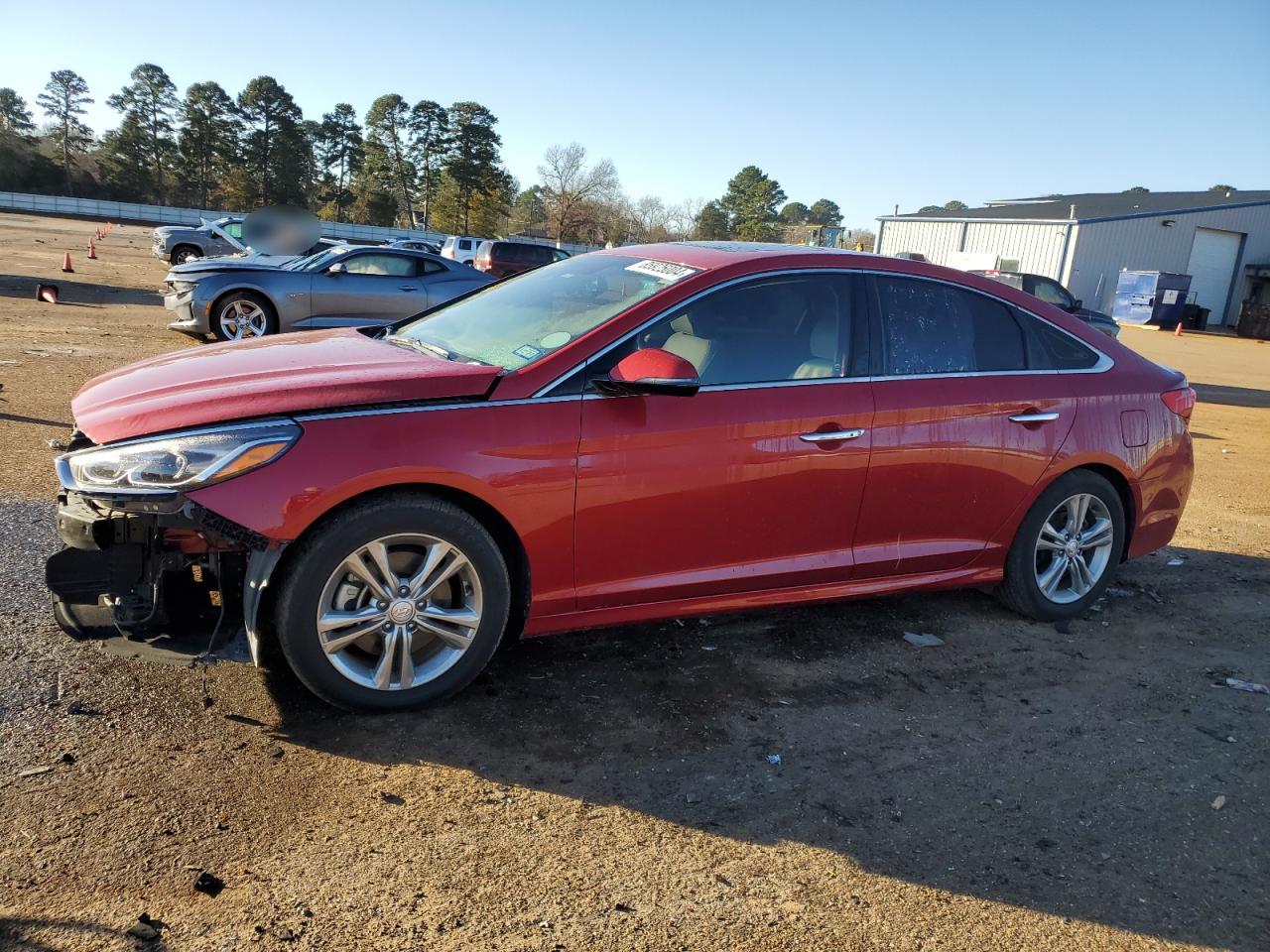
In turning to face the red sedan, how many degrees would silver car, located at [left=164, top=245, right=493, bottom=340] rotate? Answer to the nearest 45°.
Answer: approximately 90° to its left

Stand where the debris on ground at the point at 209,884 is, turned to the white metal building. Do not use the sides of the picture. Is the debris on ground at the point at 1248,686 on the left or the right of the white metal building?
right

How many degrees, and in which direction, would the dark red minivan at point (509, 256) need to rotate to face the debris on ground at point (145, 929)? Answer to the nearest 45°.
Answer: approximately 135° to its right

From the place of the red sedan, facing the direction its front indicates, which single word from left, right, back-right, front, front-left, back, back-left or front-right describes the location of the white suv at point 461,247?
back-right

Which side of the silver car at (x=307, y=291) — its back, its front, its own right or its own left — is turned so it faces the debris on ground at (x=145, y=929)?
left

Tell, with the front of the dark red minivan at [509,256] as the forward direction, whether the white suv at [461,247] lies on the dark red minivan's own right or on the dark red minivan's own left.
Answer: on the dark red minivan's own left

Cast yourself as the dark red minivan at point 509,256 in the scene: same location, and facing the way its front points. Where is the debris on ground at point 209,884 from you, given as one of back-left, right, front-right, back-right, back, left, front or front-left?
back-right

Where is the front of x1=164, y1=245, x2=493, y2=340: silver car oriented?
to the viewer's left

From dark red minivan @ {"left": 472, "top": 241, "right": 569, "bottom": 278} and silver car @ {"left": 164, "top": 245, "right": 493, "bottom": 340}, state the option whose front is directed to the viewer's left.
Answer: the silver car

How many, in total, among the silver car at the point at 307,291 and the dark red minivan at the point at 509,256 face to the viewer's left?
1

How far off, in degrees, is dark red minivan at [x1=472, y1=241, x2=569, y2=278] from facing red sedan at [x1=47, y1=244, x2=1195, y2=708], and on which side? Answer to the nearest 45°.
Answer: approximately 135° to its right

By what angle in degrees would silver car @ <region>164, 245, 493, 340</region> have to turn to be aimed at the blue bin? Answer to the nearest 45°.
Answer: approximately 135° to its right

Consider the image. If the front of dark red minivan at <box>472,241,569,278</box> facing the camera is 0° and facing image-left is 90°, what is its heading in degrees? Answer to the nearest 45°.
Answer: approximately 225°

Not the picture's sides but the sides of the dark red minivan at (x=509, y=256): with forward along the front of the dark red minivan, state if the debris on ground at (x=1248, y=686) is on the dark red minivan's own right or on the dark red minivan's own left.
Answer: on the dark red minivan's own right
